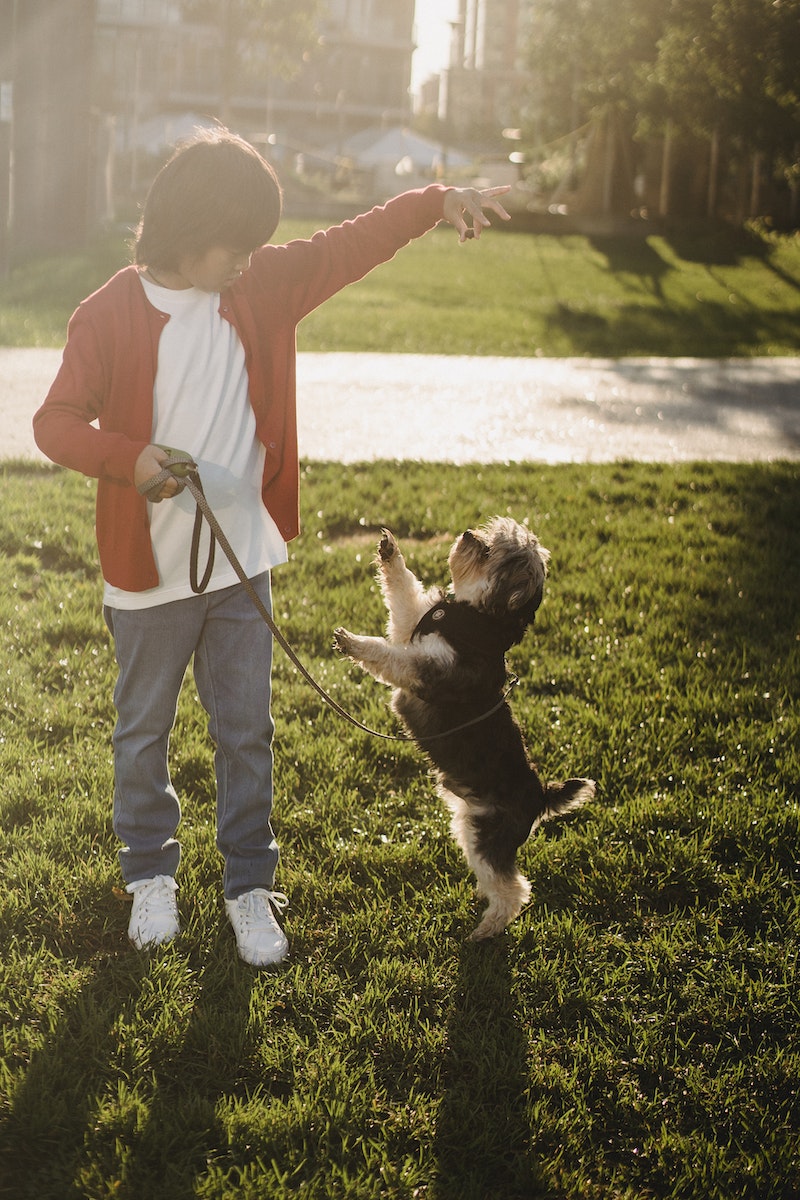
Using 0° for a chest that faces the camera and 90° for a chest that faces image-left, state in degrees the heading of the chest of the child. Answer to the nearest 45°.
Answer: approximately 0°
